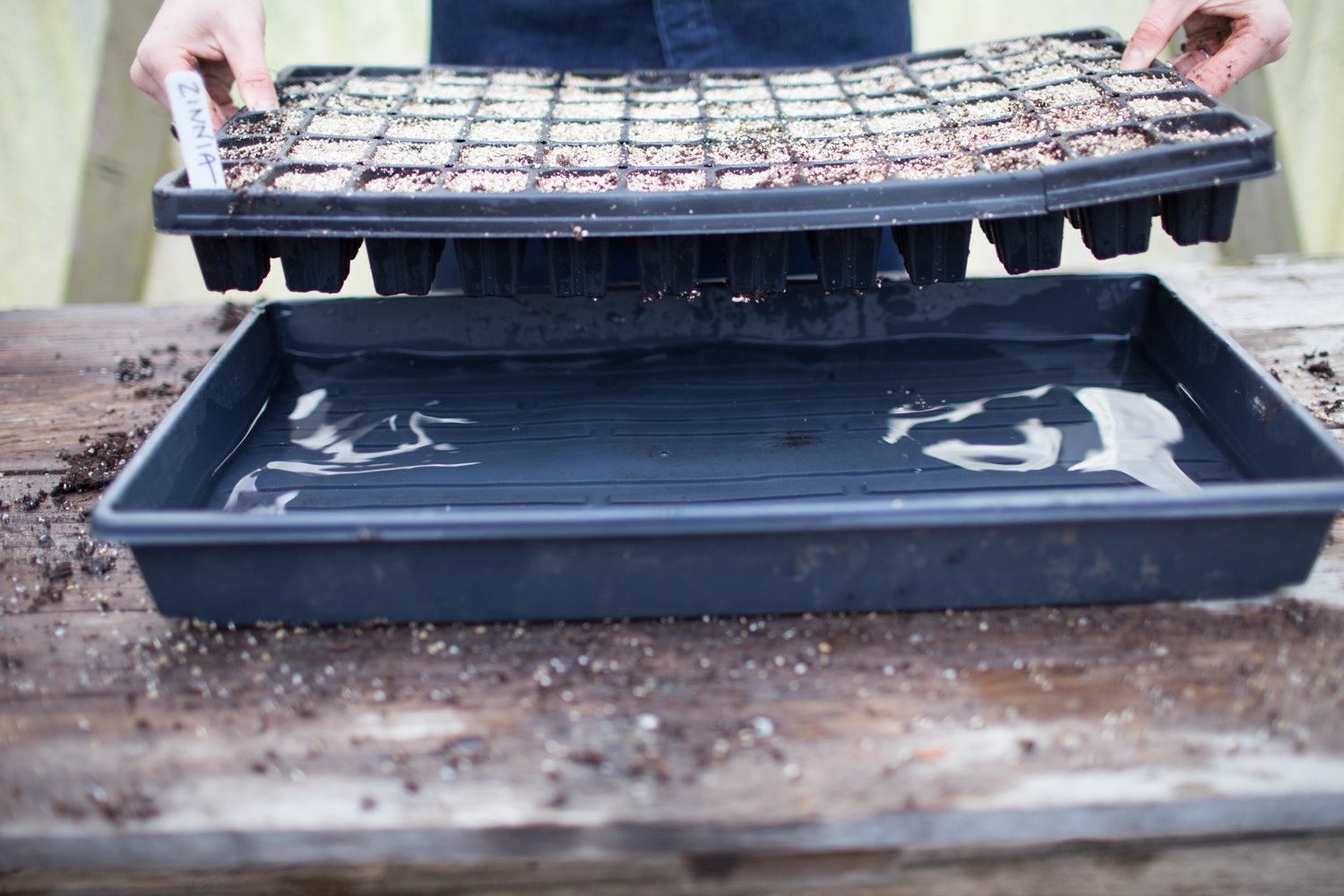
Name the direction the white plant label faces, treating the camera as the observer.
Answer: facing the viewer

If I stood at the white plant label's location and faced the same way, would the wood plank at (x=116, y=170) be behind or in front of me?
behind
